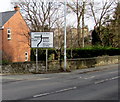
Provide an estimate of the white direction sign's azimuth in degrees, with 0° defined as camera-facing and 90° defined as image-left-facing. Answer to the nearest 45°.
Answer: approximately 0°

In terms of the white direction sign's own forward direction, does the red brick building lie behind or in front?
behind

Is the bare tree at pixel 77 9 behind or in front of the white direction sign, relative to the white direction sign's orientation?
behind
